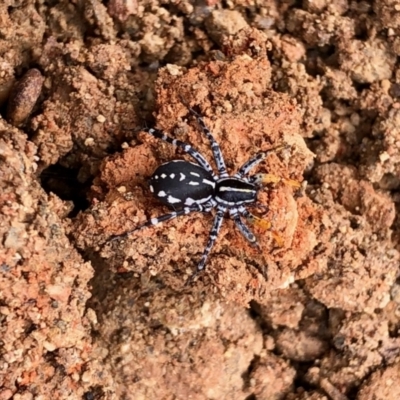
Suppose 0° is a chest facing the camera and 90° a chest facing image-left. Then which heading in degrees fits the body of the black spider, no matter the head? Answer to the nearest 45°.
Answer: approximately 270°

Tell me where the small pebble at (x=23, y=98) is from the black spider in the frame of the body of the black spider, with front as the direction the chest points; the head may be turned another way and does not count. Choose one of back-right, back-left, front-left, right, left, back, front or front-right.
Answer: back
